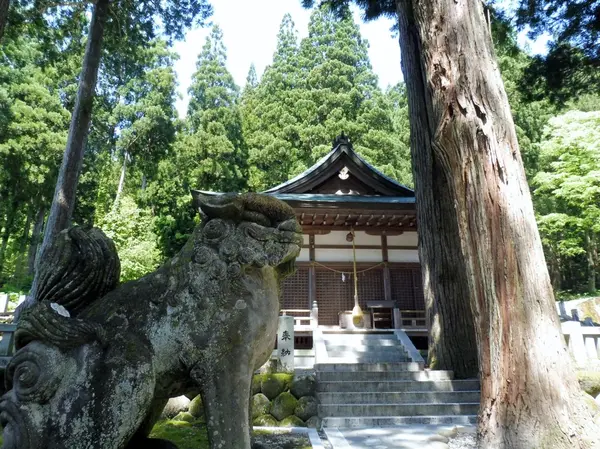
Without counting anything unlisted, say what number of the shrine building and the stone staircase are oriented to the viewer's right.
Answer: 0

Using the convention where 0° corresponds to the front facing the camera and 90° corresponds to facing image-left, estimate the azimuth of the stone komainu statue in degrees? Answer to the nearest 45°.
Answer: approximately 270°

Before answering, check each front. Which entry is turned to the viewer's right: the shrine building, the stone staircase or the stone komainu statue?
the stone komainu statue

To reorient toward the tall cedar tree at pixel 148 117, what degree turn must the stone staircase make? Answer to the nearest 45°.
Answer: approximately 135° to its right

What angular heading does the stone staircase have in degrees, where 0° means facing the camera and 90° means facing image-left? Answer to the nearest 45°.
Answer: approximately 0°

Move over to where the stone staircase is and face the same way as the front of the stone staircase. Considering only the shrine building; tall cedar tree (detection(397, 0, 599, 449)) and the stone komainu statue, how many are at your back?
1

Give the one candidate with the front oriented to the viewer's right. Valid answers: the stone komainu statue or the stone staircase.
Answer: the stone komainu statue

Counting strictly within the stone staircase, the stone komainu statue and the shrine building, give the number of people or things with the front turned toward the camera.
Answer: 2
